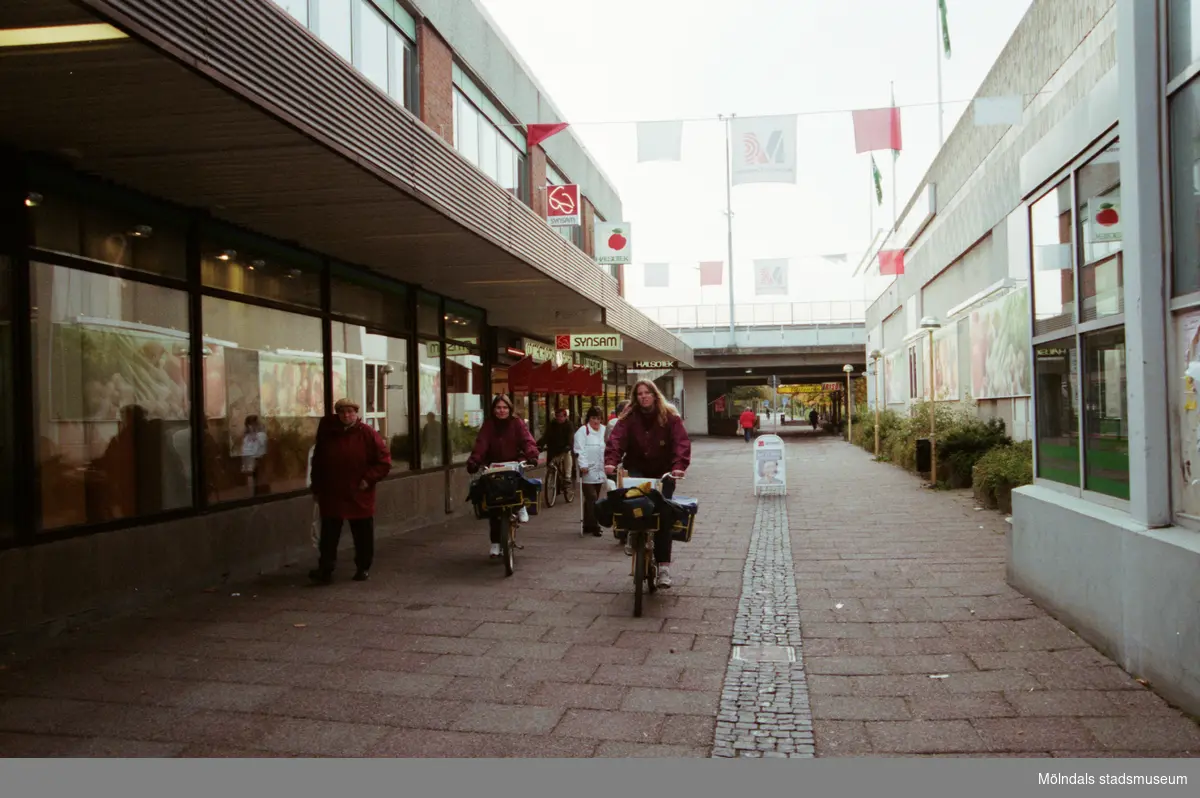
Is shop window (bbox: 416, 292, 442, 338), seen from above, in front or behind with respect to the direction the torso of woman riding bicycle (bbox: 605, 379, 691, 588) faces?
behind

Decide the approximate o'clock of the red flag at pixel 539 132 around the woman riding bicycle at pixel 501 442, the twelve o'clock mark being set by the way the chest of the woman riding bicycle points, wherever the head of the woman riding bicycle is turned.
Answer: The red flag is roughly at 6 o'clock from the woman riding bicycle.

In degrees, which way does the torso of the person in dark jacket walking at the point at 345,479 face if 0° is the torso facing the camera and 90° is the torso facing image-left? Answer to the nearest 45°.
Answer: approximately 0°

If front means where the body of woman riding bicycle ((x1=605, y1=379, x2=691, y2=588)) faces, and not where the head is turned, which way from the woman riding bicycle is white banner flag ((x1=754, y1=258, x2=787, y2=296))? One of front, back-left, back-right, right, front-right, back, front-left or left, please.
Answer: back

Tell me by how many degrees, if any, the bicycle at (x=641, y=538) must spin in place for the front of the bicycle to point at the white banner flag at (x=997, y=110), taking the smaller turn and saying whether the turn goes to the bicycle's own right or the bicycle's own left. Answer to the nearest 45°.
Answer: approximately 135° to the bicycle's own left

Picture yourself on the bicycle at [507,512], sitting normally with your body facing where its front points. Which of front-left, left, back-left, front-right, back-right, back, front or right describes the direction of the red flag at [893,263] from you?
back-left

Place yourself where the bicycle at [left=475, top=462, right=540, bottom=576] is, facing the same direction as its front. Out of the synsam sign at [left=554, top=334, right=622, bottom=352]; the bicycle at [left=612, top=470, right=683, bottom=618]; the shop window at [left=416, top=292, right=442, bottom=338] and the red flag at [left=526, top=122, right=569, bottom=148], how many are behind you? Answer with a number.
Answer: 3
